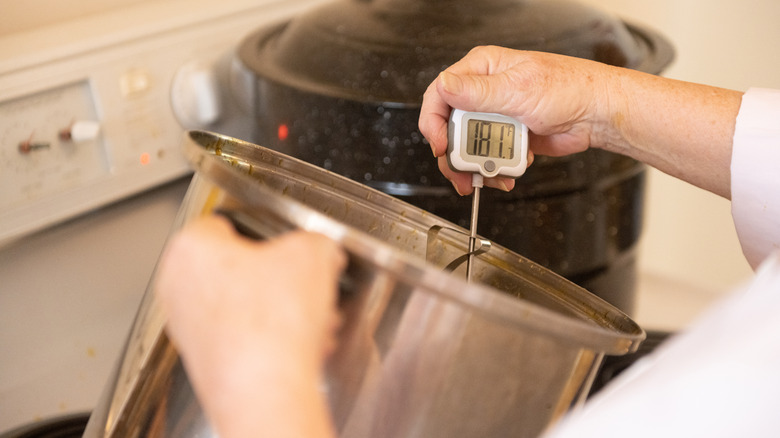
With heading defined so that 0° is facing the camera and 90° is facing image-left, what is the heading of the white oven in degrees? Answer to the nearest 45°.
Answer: approximately 315°
